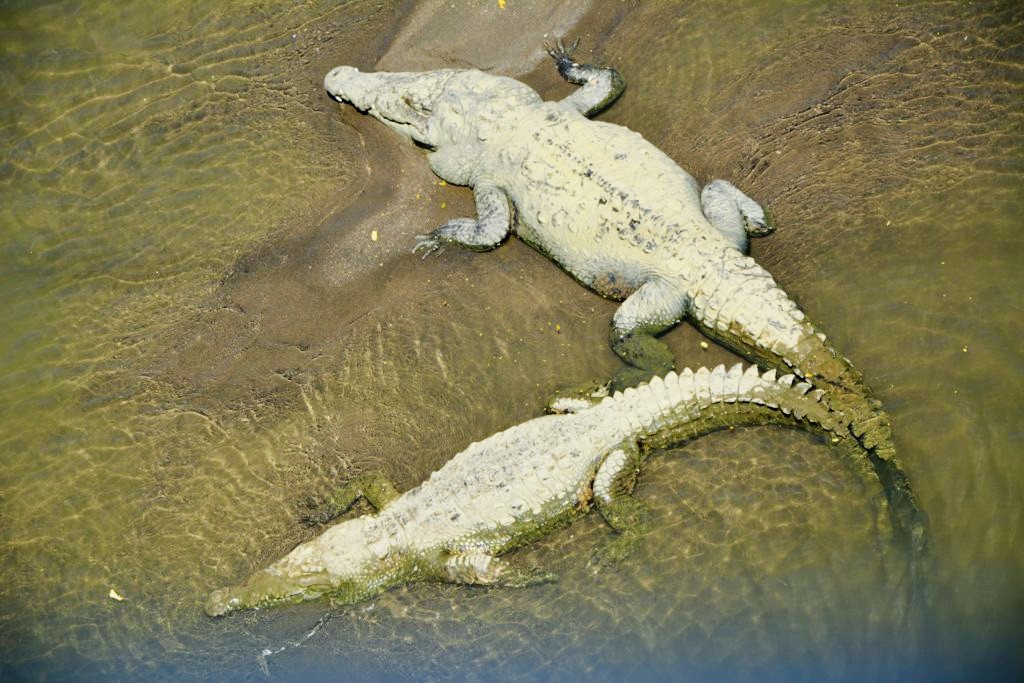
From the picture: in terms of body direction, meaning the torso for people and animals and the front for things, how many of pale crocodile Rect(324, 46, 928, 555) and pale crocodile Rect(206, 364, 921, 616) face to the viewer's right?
0

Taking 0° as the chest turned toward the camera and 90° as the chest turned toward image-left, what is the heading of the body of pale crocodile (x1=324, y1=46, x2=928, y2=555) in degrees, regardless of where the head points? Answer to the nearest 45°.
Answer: approximately 135°

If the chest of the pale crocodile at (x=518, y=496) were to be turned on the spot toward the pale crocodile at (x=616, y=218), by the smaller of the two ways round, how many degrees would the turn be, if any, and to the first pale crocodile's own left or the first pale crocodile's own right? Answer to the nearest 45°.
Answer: approximately 180°

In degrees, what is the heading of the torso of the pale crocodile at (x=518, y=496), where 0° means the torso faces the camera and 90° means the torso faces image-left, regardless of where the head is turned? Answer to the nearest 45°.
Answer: approximately 45°

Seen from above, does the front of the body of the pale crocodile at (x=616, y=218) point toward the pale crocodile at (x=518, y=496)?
no

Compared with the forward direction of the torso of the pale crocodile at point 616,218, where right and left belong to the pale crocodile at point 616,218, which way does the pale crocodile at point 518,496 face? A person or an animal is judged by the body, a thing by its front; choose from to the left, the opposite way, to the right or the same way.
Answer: to the left
